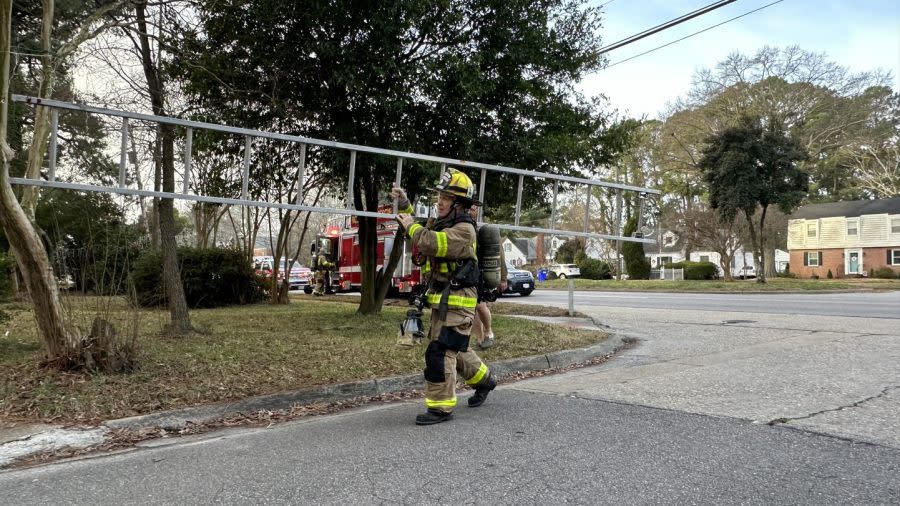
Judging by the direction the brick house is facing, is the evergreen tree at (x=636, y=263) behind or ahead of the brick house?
ahead

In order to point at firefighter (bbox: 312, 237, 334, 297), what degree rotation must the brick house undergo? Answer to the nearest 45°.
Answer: approximately 45° to its right

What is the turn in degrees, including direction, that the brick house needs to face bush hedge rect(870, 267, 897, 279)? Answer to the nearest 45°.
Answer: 0° — it already faces it

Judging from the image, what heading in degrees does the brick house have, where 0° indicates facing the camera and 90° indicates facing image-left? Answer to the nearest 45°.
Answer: approximately 0°

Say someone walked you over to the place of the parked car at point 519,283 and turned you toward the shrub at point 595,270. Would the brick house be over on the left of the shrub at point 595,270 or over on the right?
right

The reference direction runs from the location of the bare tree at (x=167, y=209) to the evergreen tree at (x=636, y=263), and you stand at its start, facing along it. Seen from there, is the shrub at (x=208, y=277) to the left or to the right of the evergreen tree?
left

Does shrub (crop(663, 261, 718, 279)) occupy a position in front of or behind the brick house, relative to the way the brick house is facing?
in front

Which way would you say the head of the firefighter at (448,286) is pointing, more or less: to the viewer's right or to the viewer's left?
to the viewer's left
